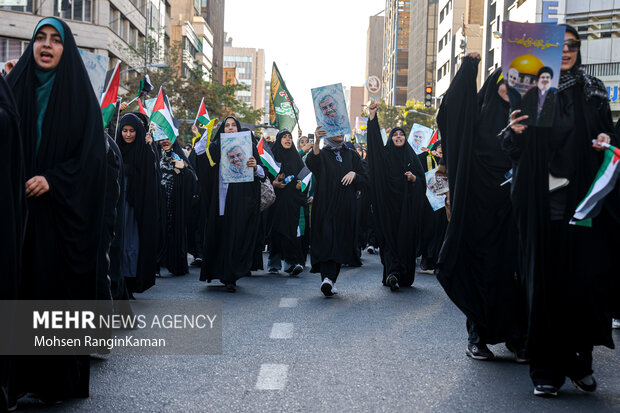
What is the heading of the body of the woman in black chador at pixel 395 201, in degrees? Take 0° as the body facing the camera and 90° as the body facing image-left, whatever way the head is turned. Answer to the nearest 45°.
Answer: approximately 0°

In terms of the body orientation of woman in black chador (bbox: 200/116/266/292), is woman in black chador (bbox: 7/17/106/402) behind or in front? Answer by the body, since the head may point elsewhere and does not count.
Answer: in front

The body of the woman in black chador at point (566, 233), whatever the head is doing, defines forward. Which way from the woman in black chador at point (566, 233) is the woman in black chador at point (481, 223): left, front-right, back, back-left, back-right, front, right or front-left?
back-right

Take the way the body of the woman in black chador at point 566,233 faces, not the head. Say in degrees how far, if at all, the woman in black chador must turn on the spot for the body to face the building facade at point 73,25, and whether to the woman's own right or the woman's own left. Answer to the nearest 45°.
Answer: approximately 135° to the woman's own right

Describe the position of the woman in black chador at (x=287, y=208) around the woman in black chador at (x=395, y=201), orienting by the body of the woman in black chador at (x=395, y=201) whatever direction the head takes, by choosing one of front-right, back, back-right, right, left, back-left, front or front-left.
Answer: back-right

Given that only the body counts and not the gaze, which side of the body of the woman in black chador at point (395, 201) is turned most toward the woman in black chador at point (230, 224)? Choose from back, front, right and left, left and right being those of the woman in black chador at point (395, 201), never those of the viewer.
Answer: right
